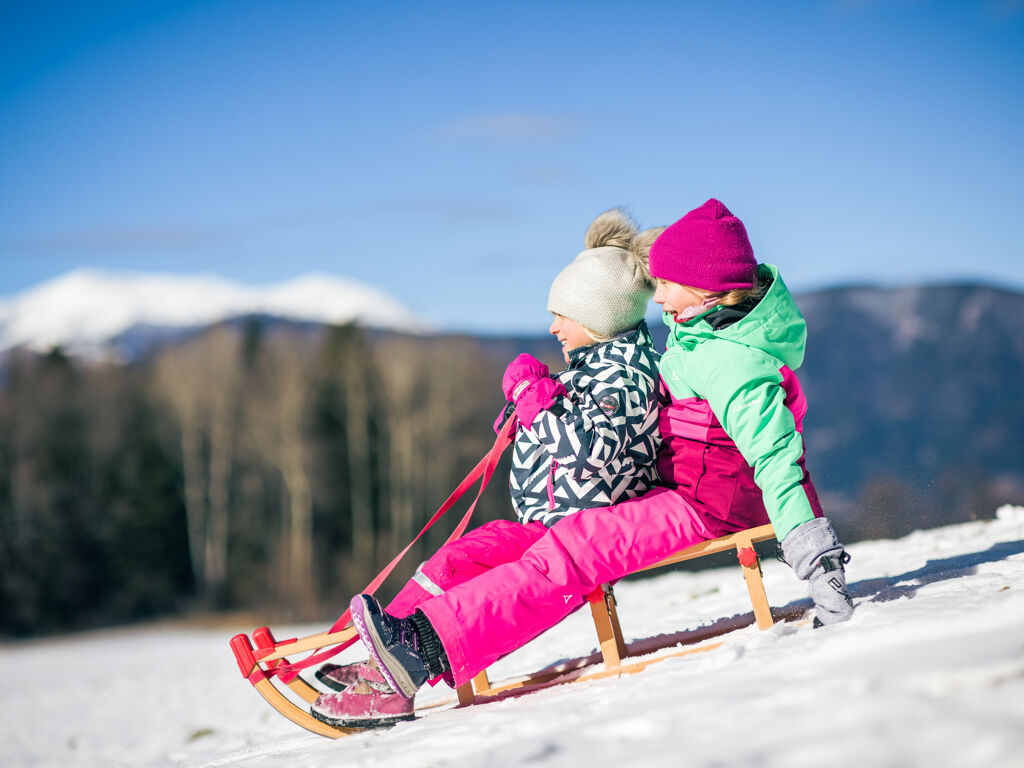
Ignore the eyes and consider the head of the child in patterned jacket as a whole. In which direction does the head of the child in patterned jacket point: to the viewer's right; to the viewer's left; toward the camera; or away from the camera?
to the viewer's left

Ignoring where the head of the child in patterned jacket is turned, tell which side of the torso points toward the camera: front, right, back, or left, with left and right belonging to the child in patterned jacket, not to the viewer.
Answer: left
